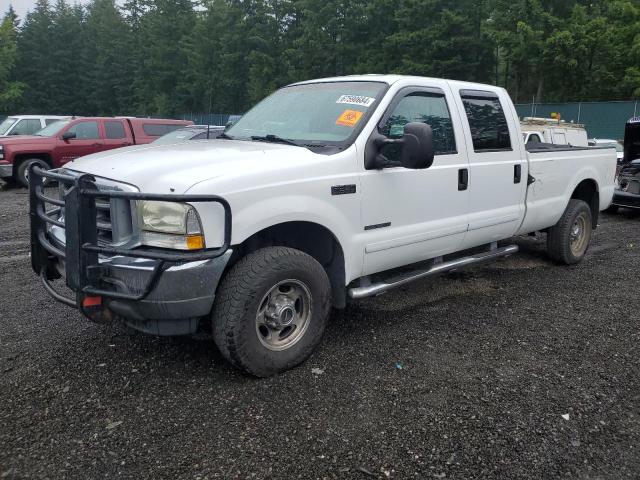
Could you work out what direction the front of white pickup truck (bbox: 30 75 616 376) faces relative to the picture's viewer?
facing the viewer and to the left of the viewer

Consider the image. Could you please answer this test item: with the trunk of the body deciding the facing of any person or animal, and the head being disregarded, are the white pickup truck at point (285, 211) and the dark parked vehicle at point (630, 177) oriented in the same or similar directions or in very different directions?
same or similar directions

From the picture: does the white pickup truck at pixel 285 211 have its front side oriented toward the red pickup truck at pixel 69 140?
no

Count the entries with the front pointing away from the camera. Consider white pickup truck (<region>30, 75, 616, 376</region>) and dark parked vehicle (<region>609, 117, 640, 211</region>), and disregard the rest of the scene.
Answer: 0

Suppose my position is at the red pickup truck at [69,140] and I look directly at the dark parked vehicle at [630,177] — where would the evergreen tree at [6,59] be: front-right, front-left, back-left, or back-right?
back-left

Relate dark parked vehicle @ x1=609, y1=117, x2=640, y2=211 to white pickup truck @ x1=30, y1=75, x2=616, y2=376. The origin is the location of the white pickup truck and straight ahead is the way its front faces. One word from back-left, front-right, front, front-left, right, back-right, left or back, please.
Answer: back

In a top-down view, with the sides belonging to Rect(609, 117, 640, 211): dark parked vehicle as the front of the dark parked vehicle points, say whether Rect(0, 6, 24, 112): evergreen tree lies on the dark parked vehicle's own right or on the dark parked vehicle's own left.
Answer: on the dark parked vehicle's own right

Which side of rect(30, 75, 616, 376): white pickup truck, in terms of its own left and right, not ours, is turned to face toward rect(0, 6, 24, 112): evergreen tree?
right
